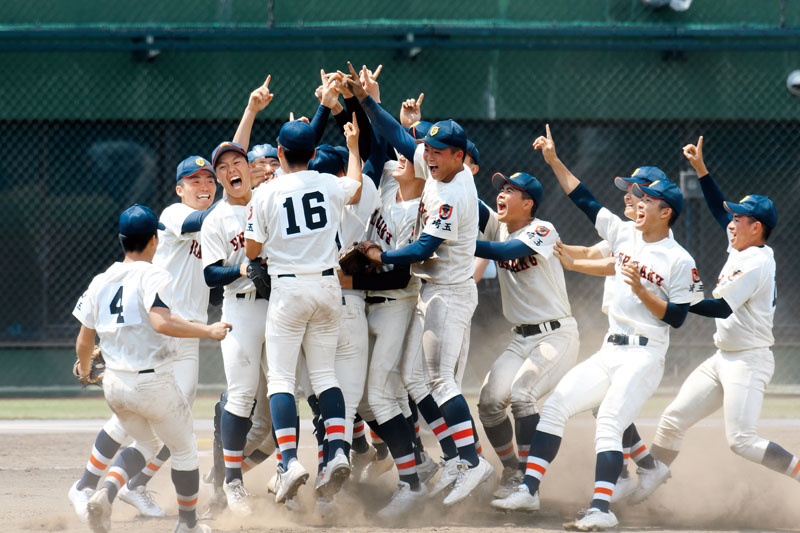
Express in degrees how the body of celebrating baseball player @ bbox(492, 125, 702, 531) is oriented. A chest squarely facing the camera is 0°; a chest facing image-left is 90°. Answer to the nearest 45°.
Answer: approximately 45°

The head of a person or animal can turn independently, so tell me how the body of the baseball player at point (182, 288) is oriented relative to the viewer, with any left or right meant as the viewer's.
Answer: facing the viewer and to the right of the viewer

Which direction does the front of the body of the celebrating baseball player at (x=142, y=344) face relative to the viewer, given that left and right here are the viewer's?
facing away from the viewer and to the right of the viewer

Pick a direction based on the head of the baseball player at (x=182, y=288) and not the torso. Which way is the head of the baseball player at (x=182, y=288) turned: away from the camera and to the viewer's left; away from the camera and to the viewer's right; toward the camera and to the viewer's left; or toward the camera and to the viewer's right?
toward the camera and to the viewer's right

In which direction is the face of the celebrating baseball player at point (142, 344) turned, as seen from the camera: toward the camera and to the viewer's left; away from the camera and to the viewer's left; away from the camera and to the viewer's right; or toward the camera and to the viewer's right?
away from the camera and to the viewer's right

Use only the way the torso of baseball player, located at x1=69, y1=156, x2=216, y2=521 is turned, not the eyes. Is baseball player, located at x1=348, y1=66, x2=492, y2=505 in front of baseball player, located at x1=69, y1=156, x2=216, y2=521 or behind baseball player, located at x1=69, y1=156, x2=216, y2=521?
in front

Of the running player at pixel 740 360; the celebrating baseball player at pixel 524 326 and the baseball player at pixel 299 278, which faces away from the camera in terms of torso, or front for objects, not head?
the baseball player

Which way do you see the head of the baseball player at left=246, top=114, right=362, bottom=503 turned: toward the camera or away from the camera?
away from the camera

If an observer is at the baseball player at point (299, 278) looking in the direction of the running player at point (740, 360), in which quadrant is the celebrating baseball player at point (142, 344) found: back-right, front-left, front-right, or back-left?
back-right

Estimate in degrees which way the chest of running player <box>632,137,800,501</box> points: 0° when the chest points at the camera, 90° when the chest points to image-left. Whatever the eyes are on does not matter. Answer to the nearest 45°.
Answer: approximately 90°

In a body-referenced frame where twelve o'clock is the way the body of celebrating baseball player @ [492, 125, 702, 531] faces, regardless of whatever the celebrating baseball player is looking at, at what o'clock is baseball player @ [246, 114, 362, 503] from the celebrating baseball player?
The baseball player is roughly at 1 o'clock from the celebrating baseball player.

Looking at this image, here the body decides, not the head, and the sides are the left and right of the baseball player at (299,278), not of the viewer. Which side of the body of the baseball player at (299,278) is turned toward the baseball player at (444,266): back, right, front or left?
right

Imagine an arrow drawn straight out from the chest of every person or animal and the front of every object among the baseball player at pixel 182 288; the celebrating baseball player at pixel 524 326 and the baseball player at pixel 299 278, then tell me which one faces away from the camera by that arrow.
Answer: the baseball player at pixel 299 278

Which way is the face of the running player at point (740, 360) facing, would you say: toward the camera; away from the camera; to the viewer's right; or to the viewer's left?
to the viewer's left

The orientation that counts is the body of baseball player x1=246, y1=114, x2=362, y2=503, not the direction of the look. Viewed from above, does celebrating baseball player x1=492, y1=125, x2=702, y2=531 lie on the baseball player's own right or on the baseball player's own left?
on the baseball player's own right
